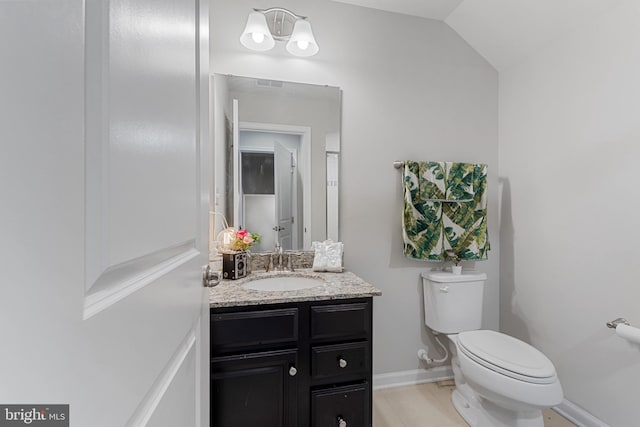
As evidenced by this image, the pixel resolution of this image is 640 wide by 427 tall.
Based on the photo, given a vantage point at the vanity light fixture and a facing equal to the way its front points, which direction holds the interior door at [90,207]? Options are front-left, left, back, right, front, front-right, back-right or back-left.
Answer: front

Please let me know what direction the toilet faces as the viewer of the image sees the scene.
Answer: facing the viewer and to the right of the viewer

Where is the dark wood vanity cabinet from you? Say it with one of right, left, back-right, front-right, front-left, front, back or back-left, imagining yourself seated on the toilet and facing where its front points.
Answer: right

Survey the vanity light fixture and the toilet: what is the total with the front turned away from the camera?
0

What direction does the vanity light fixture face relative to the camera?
toward the camera

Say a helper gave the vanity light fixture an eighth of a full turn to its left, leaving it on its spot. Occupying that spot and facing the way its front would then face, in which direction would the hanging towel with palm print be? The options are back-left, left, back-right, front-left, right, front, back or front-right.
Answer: front-left

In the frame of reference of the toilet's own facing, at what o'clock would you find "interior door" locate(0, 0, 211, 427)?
The interior door is roughly at 2 o'clock from the toilet.
